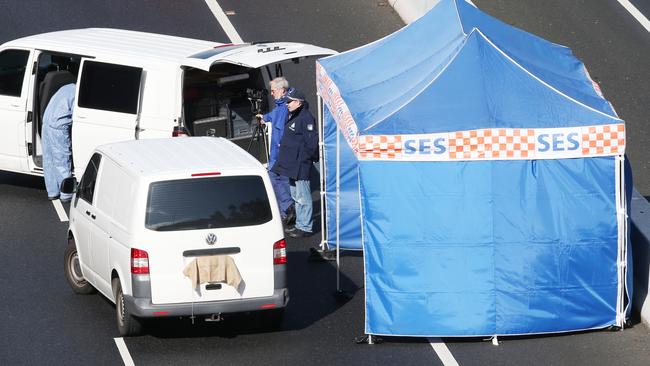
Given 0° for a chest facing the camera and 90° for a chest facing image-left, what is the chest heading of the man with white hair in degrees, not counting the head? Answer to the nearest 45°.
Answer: approximately 90°

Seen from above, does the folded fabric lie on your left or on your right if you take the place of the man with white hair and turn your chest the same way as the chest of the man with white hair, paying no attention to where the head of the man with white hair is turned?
on your left

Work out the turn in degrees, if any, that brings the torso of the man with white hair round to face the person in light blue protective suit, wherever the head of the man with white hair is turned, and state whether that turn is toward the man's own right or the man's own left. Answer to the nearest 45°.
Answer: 0° — they already face them

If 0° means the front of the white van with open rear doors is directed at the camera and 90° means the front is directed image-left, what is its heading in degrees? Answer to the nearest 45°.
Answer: approximately 135°

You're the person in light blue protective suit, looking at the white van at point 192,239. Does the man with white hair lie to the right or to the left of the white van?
left

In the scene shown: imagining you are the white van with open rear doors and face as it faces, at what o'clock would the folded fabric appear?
The folded fabric is roughly at 7 o'clock from the white van with open rear doors.

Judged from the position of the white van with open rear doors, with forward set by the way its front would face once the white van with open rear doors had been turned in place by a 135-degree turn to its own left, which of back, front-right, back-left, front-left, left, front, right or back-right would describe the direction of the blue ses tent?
front-left

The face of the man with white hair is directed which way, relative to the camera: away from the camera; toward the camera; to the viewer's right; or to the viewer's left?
to the viewer's left
